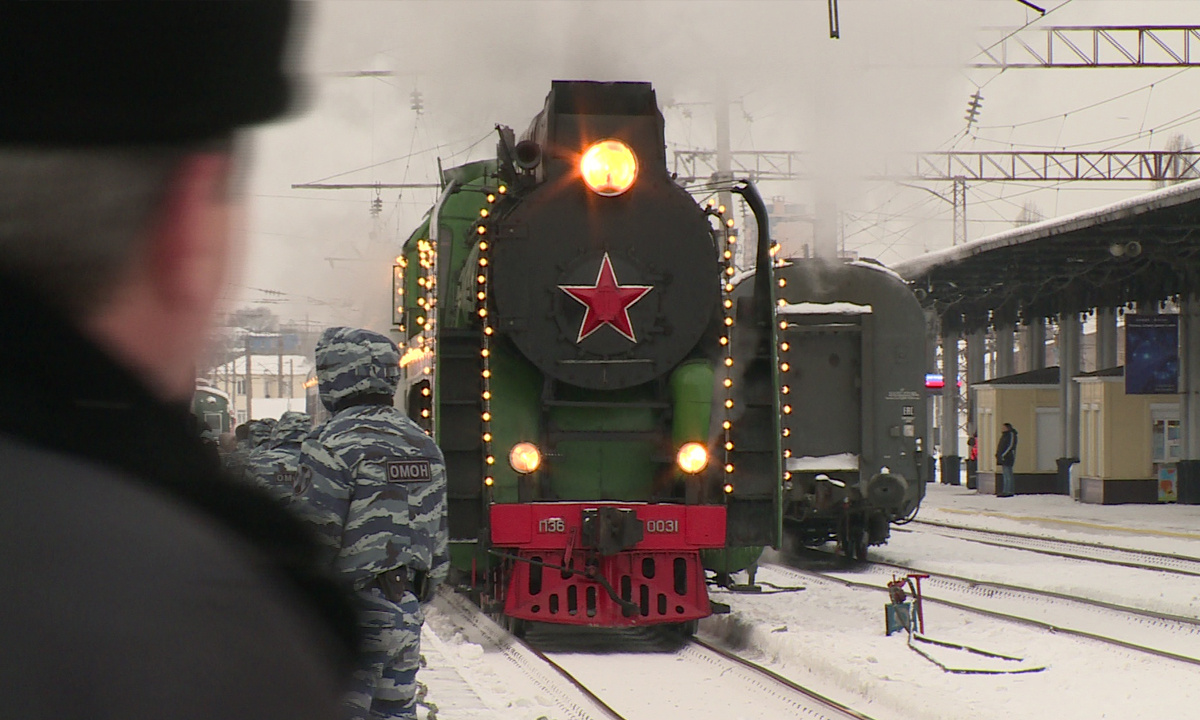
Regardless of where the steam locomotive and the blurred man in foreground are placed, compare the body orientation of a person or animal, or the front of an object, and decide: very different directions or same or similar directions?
very different directions

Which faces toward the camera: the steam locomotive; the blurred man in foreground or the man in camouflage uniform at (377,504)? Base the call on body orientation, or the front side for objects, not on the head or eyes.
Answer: the steam locomotive

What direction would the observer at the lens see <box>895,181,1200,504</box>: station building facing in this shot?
facing the viewer and to the left of the viewer

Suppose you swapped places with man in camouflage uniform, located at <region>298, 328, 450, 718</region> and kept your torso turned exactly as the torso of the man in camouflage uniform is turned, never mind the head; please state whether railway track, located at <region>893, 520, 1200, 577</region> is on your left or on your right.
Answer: on your right

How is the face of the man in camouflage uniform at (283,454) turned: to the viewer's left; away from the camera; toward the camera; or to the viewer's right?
away from the camera

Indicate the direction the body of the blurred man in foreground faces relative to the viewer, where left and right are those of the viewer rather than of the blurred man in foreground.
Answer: facing away from the viewer and to the right of the viewer

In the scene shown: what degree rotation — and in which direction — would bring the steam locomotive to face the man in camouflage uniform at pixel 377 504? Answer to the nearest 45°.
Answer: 0° — it already faces them

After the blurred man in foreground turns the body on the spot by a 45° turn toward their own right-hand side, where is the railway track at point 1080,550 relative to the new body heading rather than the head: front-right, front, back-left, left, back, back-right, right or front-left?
front-left

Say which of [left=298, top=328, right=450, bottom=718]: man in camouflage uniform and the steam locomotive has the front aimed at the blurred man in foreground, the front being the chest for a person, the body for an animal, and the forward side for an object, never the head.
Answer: the steam locomotive

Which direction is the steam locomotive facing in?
toward the camera

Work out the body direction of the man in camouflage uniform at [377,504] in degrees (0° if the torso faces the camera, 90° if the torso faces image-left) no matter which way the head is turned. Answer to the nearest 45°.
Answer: approximately 135°

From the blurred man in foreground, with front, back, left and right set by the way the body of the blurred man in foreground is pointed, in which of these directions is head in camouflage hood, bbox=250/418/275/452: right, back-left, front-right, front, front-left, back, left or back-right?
front-left

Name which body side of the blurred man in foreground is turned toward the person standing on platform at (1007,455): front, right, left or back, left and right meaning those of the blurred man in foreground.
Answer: front

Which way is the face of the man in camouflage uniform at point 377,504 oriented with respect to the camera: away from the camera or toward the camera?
away from the camera
